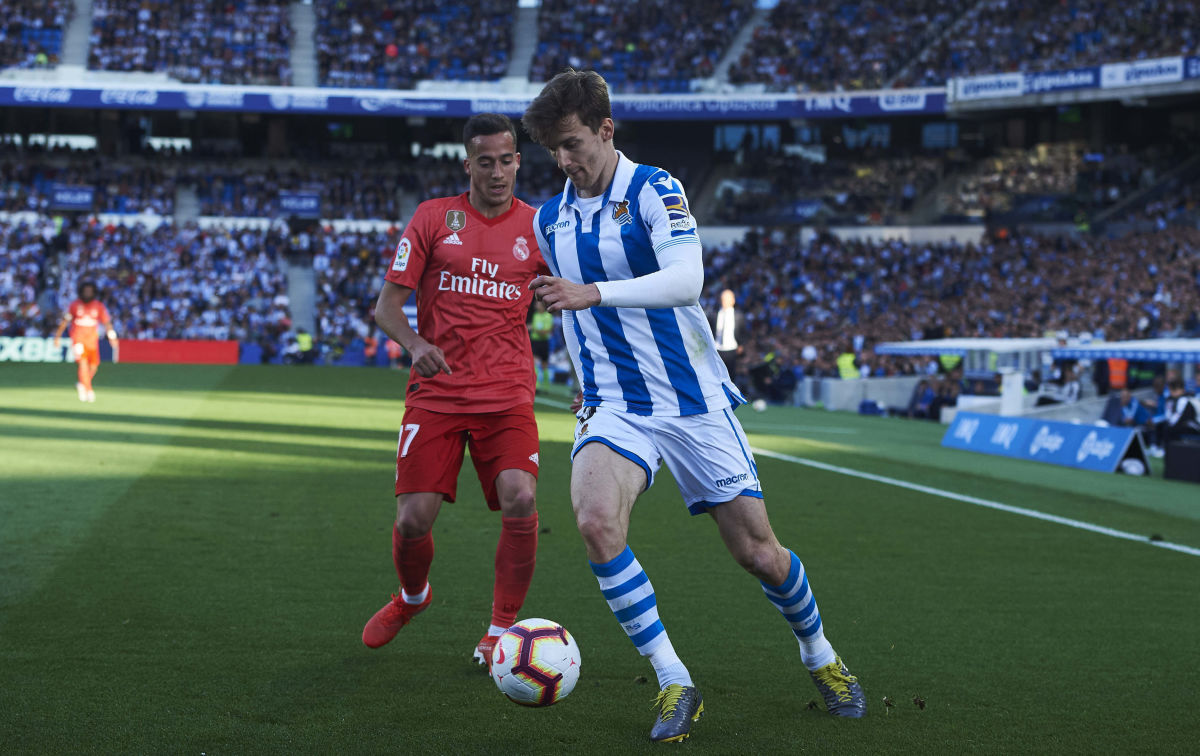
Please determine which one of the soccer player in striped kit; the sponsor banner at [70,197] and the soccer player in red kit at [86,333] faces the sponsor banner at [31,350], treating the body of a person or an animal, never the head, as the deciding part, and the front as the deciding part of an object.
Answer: the sponsor banner at [70,197]

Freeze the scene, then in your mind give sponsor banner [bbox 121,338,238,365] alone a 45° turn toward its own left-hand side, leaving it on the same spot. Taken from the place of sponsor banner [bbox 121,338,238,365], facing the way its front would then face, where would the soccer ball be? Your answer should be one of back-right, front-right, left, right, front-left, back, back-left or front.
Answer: front-right

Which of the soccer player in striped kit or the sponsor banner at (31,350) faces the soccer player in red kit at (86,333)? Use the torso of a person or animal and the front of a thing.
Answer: the sponsor banner

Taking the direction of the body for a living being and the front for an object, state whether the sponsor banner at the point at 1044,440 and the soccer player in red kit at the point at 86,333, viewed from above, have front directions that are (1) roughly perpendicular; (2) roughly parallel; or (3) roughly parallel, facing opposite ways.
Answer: roughly perpendicular

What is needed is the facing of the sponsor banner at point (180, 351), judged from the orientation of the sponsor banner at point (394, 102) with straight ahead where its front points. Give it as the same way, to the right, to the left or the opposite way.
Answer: the same way

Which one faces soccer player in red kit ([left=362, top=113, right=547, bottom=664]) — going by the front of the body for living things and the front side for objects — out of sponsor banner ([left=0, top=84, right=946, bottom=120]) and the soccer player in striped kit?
the sponsor banner

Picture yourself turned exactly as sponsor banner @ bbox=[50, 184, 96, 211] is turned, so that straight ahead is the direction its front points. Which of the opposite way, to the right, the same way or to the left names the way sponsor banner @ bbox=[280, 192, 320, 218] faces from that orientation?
the same way

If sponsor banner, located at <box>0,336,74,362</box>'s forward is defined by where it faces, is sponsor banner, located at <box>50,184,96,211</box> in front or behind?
behind

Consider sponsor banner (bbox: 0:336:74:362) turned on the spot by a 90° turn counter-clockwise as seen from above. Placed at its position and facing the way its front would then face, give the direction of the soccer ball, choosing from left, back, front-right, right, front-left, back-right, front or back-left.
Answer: right

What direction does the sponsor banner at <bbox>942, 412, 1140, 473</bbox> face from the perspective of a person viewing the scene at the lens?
facing the viewer and to the left of the viewer

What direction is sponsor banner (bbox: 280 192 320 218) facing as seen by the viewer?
toward the camera

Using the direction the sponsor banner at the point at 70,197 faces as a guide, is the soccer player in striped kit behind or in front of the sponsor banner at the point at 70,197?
in front

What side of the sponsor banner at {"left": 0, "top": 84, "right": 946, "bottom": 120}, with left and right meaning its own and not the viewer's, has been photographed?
front

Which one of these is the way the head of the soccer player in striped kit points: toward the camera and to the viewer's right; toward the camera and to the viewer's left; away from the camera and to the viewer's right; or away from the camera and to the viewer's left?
toward the camera and to the viewer's left

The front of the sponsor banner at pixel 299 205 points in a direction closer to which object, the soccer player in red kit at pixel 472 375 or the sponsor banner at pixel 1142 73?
the soccer player in red kit

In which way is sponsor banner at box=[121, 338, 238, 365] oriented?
toward the camera

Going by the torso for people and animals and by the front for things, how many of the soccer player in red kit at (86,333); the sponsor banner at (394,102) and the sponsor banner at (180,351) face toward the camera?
3

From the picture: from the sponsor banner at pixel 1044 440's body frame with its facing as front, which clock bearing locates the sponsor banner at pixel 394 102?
the sponsor banner at pixel 394 102 is roughly at 3 o'clock from the sponsor banner at pixel 1044 440.

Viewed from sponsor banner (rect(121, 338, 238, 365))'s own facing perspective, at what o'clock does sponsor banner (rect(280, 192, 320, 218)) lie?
sponsor banner (rect(280, 192, 320, 218)) is roughly at 7 o'clock from sponsor banner (rect(121, 338, 238, 365)).

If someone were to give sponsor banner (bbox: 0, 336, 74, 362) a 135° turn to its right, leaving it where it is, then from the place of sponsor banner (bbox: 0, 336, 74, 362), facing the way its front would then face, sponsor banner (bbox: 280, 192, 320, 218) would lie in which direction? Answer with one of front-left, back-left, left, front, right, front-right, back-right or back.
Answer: right
